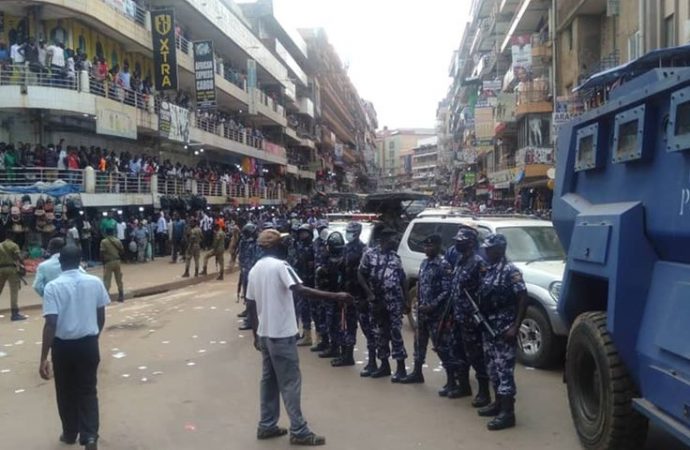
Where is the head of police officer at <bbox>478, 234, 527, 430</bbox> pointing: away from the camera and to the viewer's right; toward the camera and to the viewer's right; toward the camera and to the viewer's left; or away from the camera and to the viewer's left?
toward the camera and to the viewer's left

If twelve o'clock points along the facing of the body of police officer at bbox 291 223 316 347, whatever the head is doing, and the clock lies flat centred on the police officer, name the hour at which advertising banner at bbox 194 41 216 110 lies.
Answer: The advertising banner is roughly at 4 o'clock from the police officer.

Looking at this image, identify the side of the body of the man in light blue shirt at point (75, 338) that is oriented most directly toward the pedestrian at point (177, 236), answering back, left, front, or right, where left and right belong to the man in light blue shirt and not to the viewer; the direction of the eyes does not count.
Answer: front

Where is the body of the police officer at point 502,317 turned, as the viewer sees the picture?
to the viewer's left

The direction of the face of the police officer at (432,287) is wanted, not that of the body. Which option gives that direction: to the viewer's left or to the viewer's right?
to the viewer's left

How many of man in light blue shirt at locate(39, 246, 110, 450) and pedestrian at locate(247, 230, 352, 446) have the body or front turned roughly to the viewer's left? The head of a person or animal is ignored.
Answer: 0

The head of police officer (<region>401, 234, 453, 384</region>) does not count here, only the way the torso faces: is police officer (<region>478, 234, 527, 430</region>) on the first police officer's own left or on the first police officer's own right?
on the first police officer's own left

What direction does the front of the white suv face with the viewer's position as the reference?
facing the viewer and to the right of the viewer

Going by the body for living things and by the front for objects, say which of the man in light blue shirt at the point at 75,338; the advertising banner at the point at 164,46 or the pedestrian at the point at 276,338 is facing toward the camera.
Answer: the advertising banner

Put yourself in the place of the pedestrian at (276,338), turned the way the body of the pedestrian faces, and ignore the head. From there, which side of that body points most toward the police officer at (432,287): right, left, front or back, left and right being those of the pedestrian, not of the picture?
front

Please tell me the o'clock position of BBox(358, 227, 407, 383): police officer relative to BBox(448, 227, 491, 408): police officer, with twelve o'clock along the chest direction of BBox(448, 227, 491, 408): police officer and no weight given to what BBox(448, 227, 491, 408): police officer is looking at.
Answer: BBox(358, 227, 407, 383): police officer is roughly at 3 o'clock from BBox(448, 227, 491, 408): police officer.

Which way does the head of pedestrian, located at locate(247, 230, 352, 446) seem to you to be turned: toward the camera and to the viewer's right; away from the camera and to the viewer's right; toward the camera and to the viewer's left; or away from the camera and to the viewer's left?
away from the camera and to the viewer's right

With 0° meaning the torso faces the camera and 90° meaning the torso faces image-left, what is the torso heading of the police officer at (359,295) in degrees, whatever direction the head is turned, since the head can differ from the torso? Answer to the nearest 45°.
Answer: approximately 45°

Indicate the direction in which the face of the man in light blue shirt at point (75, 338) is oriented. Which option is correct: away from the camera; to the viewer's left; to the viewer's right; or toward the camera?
away from the camera

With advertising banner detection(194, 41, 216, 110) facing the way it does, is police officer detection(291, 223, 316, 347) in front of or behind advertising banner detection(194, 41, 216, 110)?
in front

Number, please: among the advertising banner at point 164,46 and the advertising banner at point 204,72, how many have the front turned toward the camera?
2
